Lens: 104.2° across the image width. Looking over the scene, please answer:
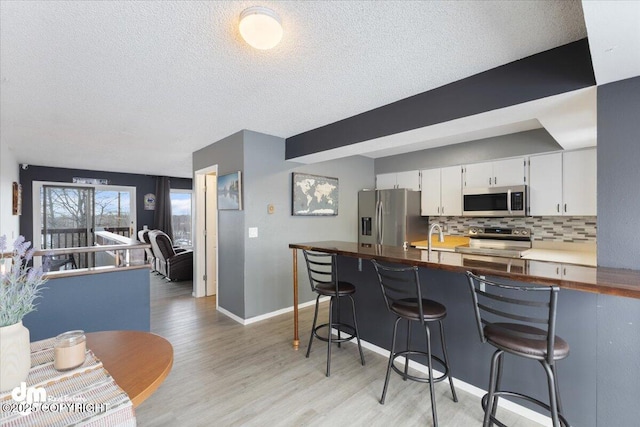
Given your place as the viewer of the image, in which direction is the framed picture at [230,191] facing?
facing the viewer and to the left of the viewer

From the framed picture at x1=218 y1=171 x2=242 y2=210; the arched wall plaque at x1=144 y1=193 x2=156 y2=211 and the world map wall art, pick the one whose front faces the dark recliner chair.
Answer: the arched wall plaque at x1=144 y1=193 x2=156 y2=211

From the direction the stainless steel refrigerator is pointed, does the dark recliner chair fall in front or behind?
in front

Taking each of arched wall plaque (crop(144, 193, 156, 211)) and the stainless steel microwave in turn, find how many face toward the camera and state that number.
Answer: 2

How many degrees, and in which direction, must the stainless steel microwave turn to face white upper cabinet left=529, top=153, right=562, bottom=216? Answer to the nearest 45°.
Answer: approximately 90° to its left

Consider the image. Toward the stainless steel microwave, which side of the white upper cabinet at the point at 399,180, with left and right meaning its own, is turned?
left

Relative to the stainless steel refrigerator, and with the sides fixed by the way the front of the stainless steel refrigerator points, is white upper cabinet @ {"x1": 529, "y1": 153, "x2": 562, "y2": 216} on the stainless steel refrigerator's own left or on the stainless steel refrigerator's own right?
on the stainless steel refrigerator's own left

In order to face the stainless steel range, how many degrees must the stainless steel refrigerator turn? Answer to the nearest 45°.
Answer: approximately 135° to its left

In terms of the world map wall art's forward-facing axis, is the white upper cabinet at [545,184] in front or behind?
in front

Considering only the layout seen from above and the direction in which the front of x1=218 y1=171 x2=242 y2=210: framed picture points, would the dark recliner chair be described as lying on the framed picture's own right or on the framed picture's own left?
on the framed picture's own right

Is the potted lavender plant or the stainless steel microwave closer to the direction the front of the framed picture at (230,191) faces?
the potted lavender plant

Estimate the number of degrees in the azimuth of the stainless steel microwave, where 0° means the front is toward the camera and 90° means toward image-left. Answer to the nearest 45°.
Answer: approximately 0°

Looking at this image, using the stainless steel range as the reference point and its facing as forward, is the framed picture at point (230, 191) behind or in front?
in front

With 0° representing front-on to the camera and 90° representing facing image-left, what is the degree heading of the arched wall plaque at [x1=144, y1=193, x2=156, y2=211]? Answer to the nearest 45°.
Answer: approximately 0°
